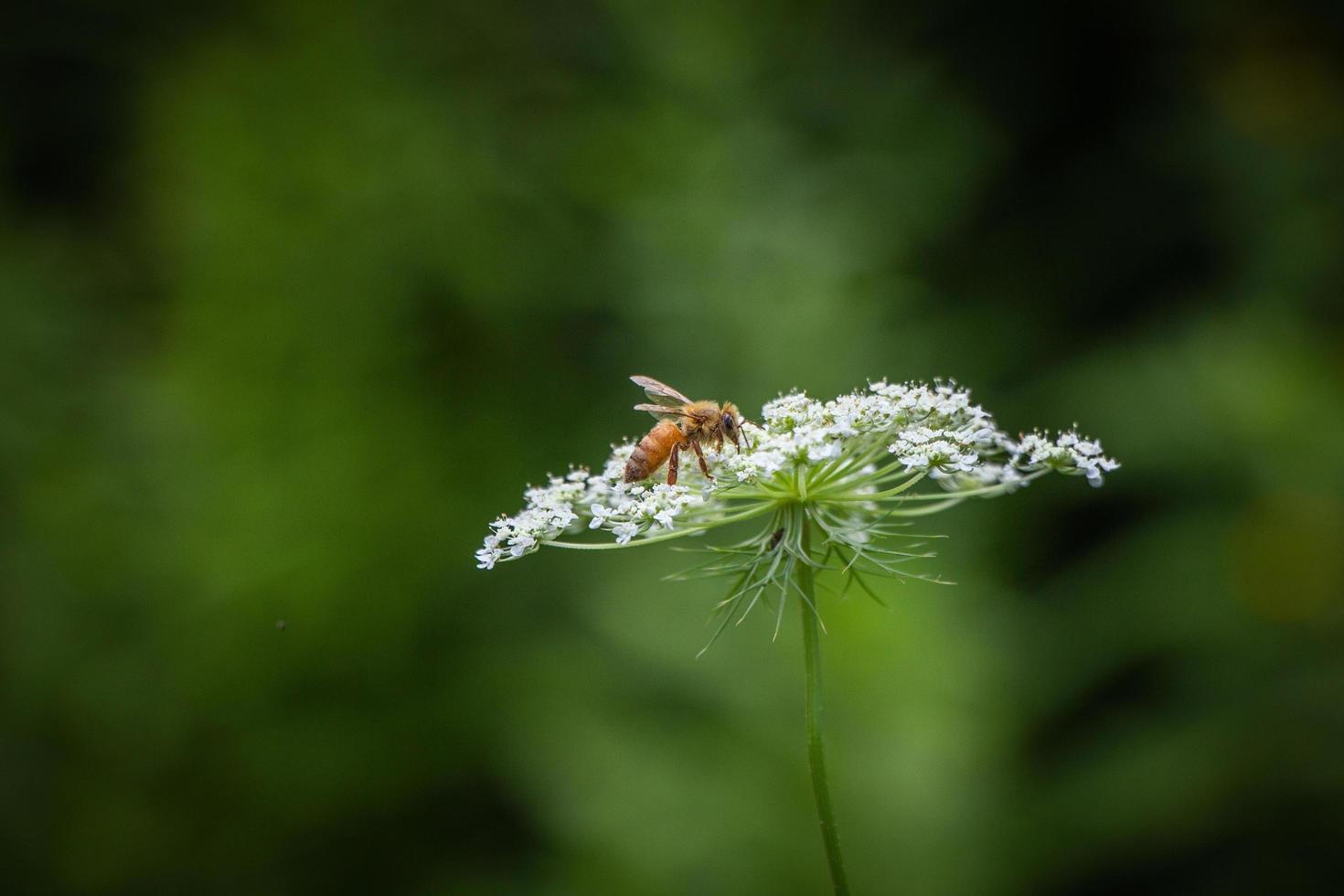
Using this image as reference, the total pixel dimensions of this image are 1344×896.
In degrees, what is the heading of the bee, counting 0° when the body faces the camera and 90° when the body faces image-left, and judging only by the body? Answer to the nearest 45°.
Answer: approximately 270°
